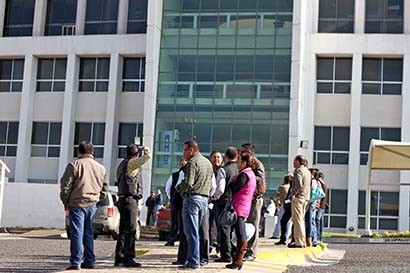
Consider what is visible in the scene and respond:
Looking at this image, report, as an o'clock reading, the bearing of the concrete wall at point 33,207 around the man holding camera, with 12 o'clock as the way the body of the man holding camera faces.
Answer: The concrete wall is roughly at 10 o'clock from the man holding camera.

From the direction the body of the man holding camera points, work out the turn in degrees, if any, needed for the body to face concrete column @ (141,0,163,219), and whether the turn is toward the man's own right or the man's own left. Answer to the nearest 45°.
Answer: approximately 45° to the man's own left

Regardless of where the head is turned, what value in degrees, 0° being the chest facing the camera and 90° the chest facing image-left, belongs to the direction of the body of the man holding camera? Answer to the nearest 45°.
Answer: approximately 225°

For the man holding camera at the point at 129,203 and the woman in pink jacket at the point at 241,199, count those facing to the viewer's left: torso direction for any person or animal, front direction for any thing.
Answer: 1

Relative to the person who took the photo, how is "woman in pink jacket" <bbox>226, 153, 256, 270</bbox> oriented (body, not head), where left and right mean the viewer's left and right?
facing to the left of the viewer

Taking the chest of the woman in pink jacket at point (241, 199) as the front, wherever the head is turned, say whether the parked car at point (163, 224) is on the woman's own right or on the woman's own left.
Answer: on the woman's own right

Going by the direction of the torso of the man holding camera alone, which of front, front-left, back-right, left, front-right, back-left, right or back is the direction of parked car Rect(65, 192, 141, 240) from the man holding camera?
front-left

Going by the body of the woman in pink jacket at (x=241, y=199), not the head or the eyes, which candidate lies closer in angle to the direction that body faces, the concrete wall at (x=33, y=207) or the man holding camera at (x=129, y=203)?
the man holding camera

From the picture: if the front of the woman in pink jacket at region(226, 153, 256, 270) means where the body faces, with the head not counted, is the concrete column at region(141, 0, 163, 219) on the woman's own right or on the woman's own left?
on the woman's own right

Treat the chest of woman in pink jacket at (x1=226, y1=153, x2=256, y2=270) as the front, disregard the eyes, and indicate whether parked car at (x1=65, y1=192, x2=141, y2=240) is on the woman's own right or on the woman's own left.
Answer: on the woman's own right

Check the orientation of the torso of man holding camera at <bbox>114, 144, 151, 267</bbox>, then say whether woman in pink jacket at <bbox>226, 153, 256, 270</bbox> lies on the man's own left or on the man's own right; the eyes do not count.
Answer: on the man's own right

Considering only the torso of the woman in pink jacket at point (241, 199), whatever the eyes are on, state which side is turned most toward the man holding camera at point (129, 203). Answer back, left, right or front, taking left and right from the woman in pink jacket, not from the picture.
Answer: front
